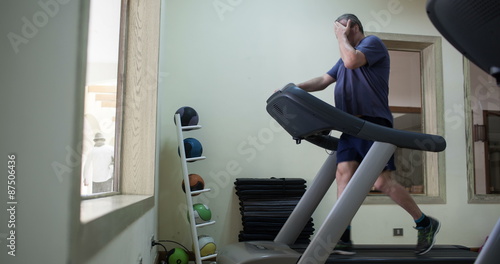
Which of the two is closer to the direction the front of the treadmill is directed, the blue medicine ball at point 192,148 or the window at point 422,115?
the blue medicine ball

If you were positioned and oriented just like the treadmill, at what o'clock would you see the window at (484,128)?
The window is roughly at 4 o'clock from the treadmill.

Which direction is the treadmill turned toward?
to the viewer's left

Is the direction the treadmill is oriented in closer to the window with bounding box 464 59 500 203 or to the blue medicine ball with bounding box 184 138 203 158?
the blue medicine ball

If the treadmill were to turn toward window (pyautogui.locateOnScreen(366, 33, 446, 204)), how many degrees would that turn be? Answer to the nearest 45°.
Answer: approximately 90° to its right
